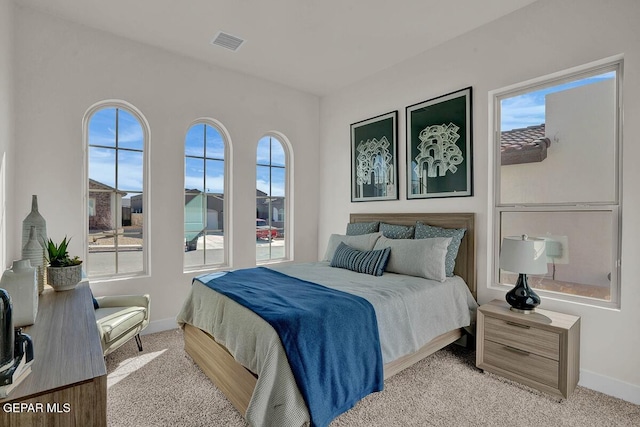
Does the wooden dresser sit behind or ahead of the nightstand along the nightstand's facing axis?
ahead

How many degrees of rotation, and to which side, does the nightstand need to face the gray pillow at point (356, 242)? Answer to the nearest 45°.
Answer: approximately 45° to its right

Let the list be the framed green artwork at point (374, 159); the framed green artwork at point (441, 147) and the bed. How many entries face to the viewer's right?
0

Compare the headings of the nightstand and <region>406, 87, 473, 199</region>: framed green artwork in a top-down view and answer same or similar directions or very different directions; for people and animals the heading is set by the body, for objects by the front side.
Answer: same or similar directions

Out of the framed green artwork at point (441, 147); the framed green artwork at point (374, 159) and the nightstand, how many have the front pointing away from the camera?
0

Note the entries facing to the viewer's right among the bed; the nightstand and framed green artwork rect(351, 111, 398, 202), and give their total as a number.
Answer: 0

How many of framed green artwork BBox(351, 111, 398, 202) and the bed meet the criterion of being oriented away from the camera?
0

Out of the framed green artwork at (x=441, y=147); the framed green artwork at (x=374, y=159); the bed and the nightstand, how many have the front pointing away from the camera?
0

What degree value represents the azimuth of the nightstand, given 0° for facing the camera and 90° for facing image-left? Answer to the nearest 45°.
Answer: approximately 45°

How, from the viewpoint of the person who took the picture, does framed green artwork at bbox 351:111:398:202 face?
facing the viewer and to the left of the viewer

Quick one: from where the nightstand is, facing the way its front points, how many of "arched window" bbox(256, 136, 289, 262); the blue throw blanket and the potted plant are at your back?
0

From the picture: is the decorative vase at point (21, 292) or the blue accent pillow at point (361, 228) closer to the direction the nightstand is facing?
the decorative vase

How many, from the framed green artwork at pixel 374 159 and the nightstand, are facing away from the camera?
0

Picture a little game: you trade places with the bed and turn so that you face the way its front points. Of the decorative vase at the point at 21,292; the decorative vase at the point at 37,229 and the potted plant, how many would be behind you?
0
